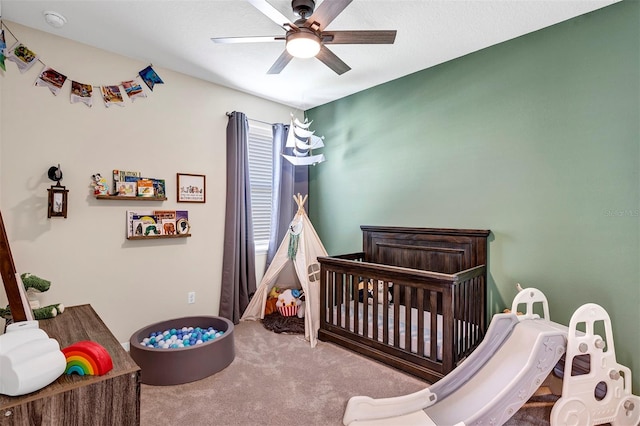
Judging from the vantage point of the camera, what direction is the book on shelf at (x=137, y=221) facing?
facing the viewer

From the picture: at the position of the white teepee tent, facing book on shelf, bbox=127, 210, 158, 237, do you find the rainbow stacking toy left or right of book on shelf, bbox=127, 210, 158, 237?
left

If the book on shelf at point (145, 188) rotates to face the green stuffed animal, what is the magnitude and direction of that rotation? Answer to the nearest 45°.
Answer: approximately 45° to its right

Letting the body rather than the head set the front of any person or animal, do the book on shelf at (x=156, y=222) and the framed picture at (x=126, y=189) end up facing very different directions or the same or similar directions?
same or similar directions

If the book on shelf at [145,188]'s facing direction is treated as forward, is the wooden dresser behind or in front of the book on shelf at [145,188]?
in front

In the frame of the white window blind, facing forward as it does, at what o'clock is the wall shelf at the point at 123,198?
The wall shelf is roughly at 3 o'clock from the white window blind.

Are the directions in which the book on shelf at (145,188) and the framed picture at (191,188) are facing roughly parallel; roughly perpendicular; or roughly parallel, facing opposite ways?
roughly parallel

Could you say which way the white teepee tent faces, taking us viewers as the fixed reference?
facing the viewer and to the left of the viewer

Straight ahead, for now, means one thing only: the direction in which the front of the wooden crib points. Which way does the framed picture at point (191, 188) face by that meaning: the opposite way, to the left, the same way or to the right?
to the left

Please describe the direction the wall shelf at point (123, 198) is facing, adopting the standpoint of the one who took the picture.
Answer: facing the viewer

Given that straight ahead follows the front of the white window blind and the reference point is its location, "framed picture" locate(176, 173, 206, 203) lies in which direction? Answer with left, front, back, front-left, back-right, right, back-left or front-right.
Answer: right

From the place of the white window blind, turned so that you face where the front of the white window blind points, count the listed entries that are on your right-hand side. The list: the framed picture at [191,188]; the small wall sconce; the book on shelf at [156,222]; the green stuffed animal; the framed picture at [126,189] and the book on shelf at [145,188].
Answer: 6

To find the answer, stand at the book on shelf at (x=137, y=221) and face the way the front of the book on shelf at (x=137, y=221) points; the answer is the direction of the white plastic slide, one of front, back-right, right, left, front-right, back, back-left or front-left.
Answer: front-left

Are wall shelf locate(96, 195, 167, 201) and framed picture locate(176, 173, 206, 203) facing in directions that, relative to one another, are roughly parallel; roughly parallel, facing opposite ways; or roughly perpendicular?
roughly parallel
